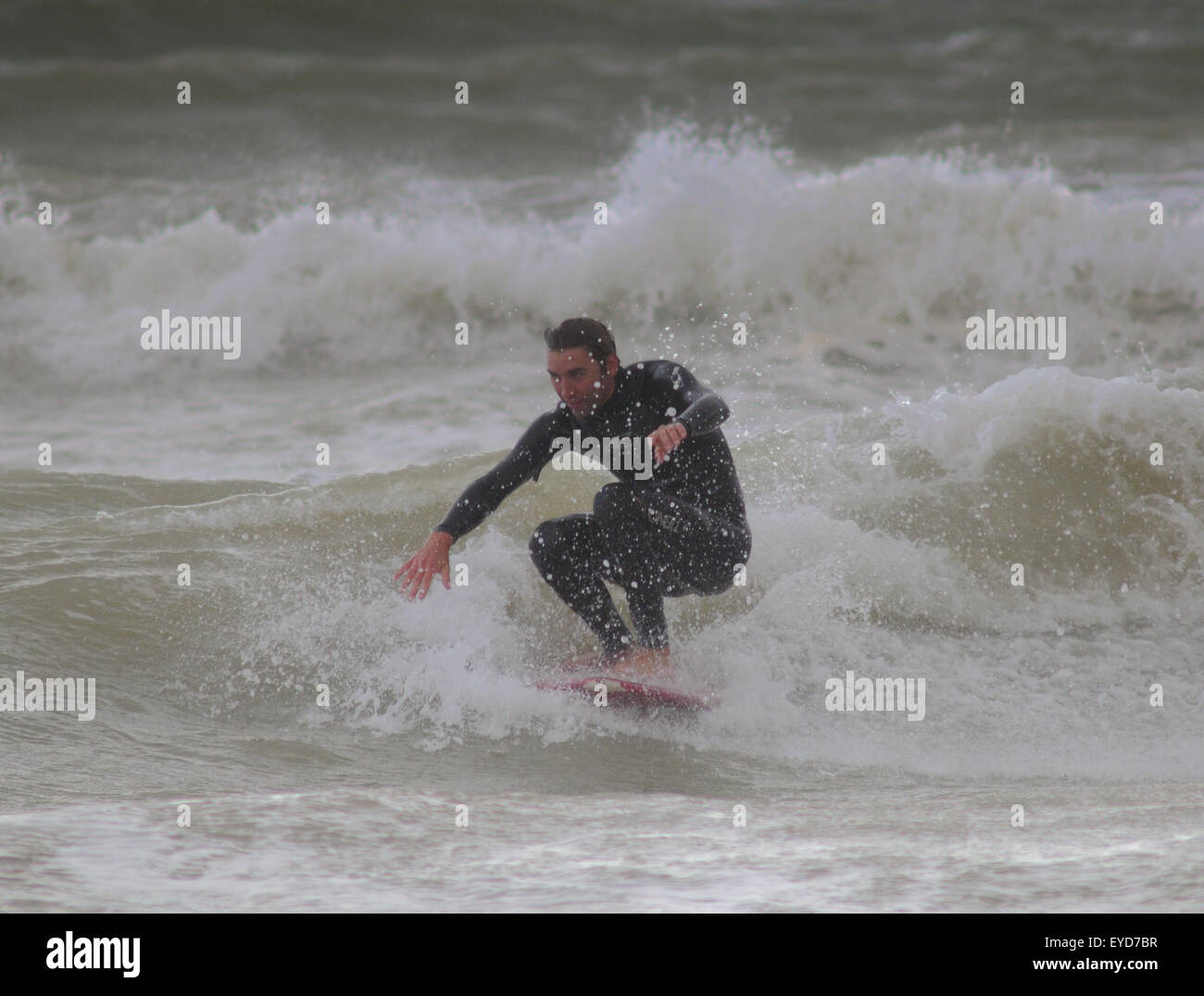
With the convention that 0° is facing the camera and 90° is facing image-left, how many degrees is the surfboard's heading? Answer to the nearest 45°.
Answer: approximately 90°

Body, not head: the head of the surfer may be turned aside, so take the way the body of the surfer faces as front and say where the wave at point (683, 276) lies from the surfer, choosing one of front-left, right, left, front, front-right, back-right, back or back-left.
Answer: back-right

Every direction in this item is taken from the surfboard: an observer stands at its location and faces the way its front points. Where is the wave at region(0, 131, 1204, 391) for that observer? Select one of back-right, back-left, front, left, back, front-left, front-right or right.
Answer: right

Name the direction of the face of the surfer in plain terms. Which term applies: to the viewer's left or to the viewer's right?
to the viewer's left
